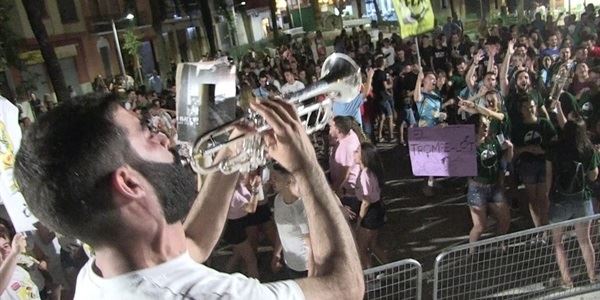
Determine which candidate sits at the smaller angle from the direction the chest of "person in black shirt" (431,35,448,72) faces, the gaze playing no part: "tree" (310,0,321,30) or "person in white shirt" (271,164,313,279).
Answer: the person in white shirt

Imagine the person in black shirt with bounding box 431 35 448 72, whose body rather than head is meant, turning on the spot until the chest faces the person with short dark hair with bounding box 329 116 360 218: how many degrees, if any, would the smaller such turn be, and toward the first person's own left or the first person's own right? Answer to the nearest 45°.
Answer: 0° — they already face them

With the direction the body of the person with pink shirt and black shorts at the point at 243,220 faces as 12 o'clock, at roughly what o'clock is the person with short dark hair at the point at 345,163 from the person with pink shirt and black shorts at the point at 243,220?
the person with short dark hair at the point at 345,163 is roughly at 12 o'clock from the person with pink shirt and black shorts at the point at 243,220.

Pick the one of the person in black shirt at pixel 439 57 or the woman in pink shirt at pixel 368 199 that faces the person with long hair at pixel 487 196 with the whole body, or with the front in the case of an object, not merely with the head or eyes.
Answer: the person in black shirt

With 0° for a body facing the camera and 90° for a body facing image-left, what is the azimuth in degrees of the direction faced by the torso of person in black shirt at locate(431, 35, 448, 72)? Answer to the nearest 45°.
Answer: approximately 0°

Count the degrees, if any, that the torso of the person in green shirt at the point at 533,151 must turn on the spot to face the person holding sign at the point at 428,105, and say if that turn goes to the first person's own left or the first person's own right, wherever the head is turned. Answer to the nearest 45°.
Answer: approximately 135° to the first person's own right

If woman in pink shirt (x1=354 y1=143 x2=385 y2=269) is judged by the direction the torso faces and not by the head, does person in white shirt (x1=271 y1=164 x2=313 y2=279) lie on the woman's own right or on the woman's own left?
on the woman's own left

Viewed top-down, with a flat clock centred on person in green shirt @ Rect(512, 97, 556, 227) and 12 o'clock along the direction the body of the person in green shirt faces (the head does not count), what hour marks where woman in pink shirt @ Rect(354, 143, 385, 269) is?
The woman in pink shirt is roughly at 2 o'clock from the person in green shirt.

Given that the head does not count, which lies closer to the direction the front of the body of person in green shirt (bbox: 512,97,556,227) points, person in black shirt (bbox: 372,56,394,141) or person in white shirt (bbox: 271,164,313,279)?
the person in white shirt

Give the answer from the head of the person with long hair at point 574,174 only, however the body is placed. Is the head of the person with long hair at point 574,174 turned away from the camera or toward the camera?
away from the camera

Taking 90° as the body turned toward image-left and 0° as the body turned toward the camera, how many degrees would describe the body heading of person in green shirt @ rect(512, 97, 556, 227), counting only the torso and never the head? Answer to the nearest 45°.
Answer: approximately 0°

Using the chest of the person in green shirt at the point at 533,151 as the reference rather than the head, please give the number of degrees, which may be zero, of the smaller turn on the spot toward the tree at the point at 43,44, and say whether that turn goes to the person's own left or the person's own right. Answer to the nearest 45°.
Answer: approximately 135° to the person's own right
